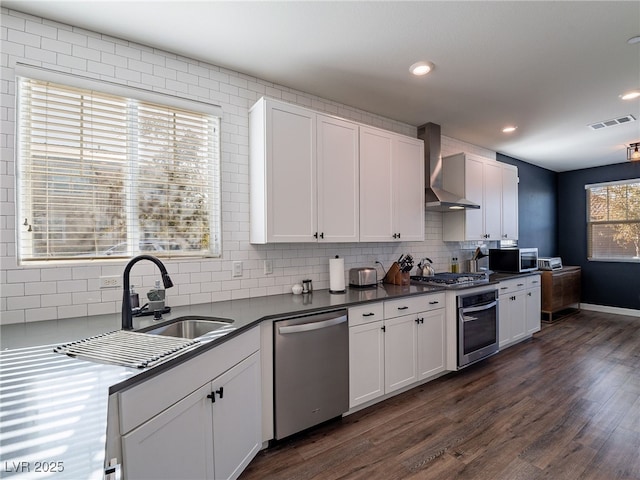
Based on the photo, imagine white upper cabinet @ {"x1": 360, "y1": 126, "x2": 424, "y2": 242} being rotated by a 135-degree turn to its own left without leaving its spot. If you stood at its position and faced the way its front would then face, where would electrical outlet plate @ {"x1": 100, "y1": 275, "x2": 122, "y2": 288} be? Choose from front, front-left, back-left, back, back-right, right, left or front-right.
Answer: back-left

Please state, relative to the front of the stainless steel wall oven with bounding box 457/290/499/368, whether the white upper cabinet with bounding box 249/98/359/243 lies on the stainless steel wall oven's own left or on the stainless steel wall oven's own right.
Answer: on the stainless steel wall oven's own right

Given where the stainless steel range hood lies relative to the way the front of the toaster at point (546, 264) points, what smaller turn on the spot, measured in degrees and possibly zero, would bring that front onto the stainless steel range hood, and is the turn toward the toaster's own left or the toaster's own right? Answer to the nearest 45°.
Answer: approximately 45° to the toaster's own right

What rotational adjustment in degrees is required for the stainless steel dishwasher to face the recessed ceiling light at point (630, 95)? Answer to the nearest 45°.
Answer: approximately 45° to its left

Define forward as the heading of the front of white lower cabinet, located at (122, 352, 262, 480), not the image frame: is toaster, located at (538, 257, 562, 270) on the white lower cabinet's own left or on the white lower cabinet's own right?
on the white lower cabinet's own left

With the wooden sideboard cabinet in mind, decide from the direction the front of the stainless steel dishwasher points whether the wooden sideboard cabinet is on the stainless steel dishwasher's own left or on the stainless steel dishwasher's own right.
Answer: on the stainless steel dishwasher's own left

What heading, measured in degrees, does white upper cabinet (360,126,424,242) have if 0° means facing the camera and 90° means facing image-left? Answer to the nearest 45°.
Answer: approximately 315°
